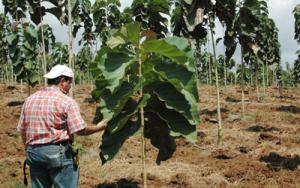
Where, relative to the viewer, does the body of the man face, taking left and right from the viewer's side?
facing away from the viewer and to the right of the viewer

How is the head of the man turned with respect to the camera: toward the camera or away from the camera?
away from the camera
